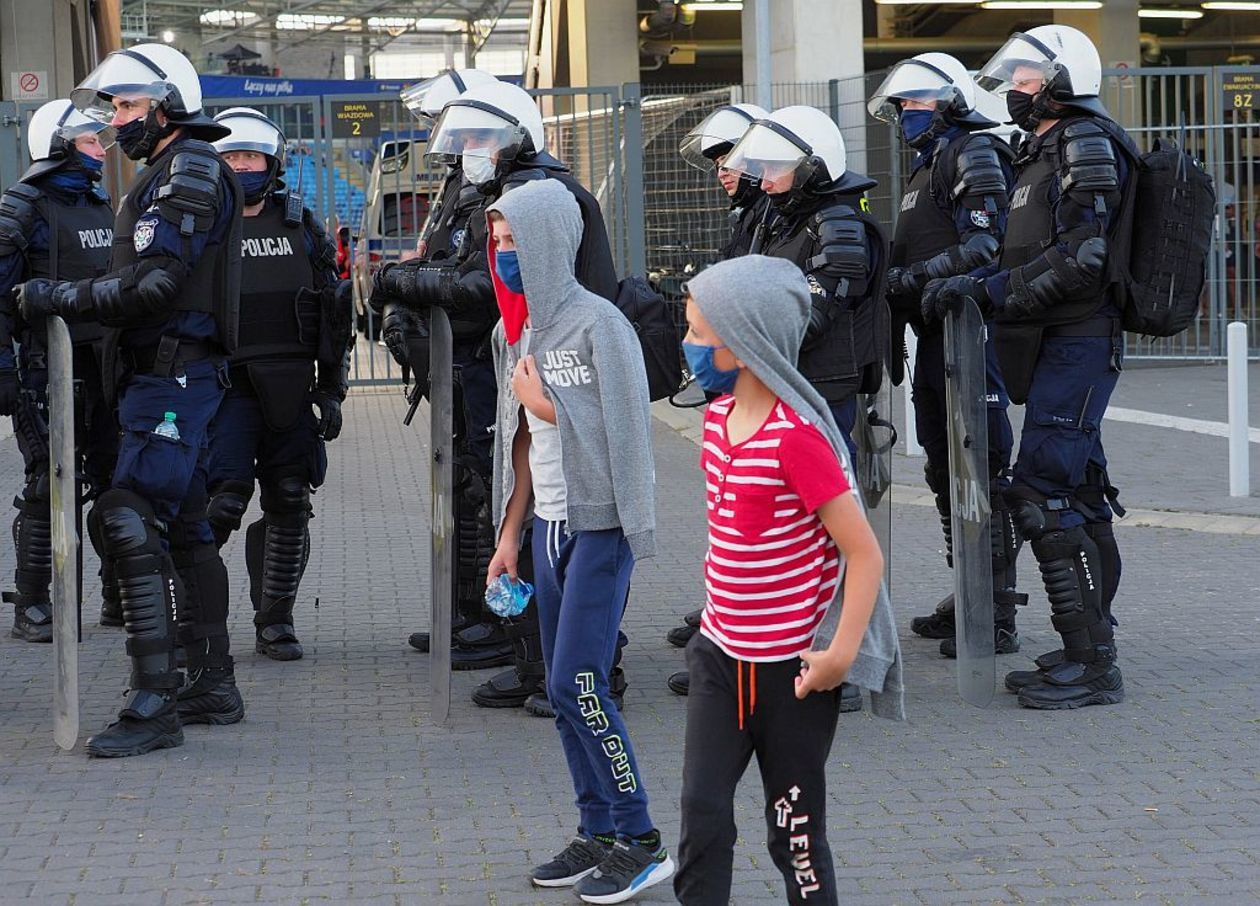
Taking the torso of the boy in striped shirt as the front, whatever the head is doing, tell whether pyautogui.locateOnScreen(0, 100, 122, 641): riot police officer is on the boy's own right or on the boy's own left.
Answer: on the boy's own right

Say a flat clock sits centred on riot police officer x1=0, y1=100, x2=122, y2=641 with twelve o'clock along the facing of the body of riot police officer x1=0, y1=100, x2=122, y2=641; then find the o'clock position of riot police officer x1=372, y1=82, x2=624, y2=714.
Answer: riot police officer x1=372, y1=82, x2=624, y2=714 is roughly at 12 o'clock from riot police officer x1=0, y1=100, x2=122, y2=641.

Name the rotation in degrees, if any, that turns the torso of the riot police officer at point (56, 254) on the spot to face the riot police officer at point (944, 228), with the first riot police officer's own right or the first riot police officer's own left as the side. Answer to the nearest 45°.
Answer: approximately 45° to the first riot police officer's own left

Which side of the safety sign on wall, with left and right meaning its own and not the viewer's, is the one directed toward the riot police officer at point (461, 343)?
front

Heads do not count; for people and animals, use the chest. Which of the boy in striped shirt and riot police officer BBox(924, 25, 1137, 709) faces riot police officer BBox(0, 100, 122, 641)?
riot police officer BBox(924, 25, 1137, 709)

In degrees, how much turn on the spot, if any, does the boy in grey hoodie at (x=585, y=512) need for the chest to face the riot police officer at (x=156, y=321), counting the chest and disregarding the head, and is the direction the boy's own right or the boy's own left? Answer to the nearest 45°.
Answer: approximately 90° to the boy's own right

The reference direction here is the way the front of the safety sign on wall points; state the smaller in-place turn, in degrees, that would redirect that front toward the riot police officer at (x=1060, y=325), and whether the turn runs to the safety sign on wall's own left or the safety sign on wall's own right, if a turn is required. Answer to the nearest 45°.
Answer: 0° — it already faces them

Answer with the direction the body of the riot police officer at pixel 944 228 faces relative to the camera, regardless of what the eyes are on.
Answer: to the viewer's left
